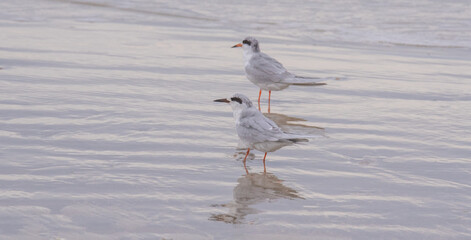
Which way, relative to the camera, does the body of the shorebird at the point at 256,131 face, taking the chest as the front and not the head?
to the viewer's left

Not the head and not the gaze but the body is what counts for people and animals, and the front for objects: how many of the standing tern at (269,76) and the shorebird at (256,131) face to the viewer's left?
2

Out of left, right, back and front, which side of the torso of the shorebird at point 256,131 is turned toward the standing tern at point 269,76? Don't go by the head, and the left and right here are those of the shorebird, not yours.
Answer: right

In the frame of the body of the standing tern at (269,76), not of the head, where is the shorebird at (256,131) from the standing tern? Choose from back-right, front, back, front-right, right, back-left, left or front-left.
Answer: left

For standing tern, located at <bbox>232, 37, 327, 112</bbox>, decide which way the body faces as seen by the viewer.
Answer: to the viewer's left
